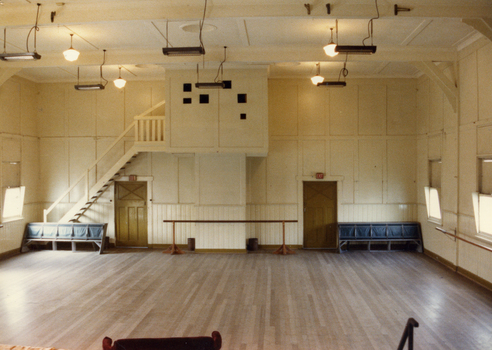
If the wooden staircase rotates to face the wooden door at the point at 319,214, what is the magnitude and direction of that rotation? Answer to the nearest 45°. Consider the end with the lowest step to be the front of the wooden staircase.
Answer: approximately 180°

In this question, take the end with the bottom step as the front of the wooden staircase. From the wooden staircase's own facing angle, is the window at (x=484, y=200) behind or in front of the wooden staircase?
behind

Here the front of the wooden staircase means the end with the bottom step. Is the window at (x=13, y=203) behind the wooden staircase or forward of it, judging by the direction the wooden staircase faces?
forward

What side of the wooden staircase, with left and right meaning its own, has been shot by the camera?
left

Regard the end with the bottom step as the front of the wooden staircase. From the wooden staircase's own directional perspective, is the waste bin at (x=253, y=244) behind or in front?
behind

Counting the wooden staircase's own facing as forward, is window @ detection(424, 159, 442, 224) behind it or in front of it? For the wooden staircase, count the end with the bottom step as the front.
behind
